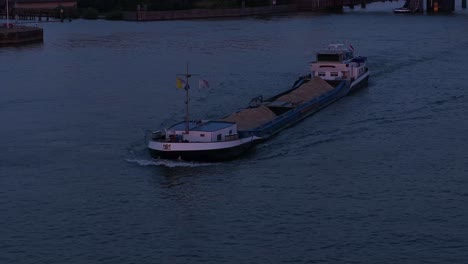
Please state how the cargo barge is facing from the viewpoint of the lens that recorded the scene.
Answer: facing the viewer and to the left of the viewer
